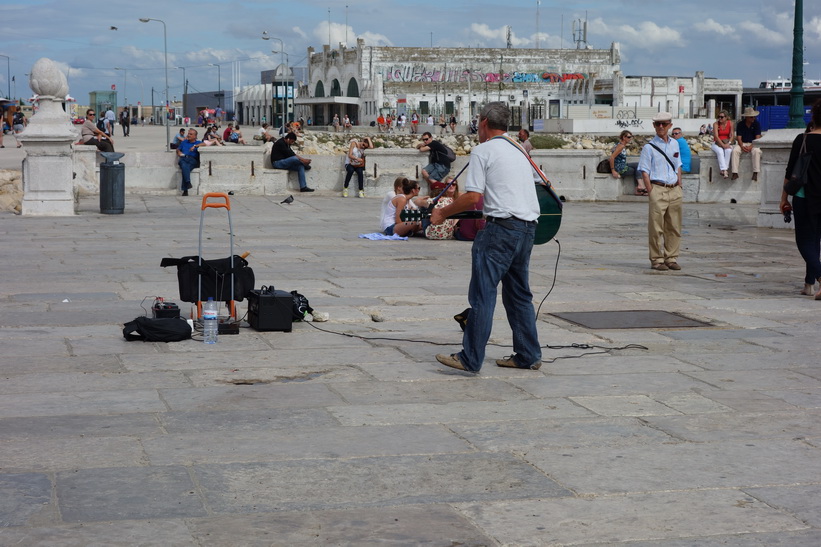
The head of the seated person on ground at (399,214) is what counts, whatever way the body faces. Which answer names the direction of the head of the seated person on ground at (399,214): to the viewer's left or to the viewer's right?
to the viewer's right

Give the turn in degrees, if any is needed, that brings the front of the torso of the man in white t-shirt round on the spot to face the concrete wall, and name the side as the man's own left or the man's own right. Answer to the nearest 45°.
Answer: approximately 45° to the man's own right

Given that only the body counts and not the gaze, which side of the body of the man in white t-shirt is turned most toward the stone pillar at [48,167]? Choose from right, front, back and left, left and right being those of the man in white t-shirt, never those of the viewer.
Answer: front

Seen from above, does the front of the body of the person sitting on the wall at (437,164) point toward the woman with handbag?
no

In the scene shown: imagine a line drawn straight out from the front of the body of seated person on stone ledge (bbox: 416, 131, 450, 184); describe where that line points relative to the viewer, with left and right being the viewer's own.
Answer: facing the viewer and to the left of the viewer

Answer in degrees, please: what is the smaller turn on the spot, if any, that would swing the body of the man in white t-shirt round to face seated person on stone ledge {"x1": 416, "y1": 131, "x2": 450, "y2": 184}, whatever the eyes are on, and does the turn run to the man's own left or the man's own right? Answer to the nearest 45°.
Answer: approximately 45° to the man's own right

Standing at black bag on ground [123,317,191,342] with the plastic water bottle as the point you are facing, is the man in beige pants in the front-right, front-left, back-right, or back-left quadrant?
front-left

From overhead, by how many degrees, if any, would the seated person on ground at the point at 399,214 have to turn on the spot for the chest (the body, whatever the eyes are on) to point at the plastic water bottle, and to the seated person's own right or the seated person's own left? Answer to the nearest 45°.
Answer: approximately 90° to the seated person's own right

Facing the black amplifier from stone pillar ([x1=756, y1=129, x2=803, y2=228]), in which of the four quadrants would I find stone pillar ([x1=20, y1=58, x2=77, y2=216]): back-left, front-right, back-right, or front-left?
front-right

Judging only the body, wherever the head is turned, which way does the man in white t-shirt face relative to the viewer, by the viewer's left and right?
facing away from the viewer and to the left of the viewer

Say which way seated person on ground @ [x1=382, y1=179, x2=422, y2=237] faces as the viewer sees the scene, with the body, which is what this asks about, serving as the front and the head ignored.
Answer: to the viewer's right

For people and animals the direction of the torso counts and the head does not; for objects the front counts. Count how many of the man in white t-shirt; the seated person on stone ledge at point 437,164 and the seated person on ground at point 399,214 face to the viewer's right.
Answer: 1

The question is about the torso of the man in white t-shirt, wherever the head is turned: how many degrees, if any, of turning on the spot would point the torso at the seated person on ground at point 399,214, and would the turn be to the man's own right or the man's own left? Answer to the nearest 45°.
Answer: approximately 45° to the man's own right

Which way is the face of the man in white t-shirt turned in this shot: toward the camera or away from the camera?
away from the camera

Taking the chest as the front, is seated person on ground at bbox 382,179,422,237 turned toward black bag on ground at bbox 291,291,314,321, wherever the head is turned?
no
